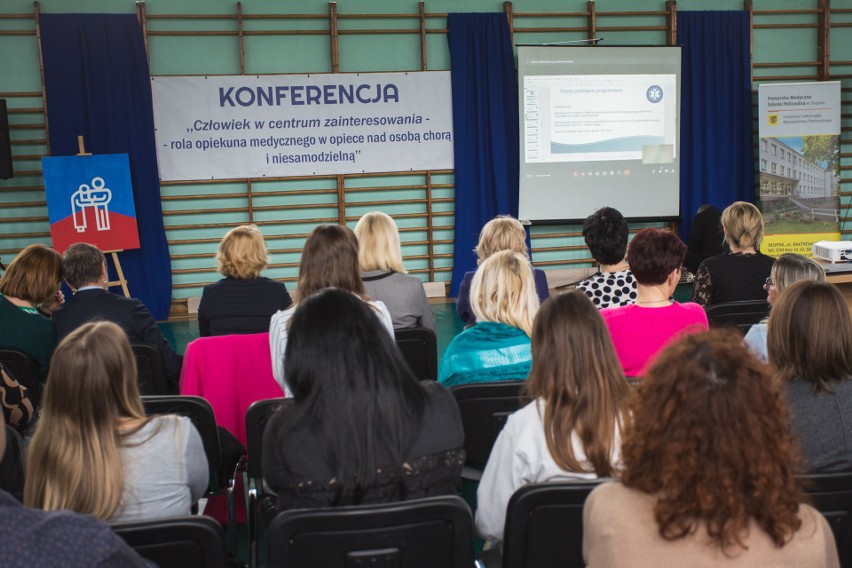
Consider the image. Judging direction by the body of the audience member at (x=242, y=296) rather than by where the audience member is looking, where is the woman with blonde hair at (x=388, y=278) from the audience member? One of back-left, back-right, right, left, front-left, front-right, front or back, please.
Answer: right

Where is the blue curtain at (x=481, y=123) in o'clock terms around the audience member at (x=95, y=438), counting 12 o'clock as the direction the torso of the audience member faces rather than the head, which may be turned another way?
The blue curtain is roughly at 1 o'clock from the audience member.

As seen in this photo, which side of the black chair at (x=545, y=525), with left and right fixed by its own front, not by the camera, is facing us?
back

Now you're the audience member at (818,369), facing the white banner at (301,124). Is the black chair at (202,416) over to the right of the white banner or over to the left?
left

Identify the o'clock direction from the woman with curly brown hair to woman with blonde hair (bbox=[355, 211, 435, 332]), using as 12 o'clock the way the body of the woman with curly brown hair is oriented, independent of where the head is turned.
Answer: The woman with blonde hair is roughly at 11 o'clock from the woman with curly brown hair.

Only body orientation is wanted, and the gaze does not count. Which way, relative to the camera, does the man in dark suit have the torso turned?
away from the camera

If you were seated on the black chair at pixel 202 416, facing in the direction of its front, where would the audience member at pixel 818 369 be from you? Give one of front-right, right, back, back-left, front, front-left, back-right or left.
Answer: back-right

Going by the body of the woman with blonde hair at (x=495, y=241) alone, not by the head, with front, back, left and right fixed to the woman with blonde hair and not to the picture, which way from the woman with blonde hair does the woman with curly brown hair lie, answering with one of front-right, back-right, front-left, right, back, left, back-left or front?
back

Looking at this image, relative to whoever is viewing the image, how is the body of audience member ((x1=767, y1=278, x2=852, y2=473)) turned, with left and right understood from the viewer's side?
facing away from the viewer

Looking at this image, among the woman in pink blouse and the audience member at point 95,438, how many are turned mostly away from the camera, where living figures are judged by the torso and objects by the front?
2

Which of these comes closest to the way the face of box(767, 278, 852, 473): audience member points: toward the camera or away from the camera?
away from the camera

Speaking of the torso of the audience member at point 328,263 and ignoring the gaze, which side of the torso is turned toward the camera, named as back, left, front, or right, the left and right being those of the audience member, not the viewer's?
back

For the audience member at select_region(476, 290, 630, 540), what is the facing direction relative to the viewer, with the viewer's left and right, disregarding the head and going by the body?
facing away from the viewer

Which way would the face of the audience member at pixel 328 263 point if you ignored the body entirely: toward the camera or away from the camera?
away from the camera

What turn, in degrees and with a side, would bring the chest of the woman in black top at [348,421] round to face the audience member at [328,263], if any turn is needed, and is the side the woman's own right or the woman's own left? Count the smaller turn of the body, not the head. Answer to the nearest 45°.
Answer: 0° — they already face them

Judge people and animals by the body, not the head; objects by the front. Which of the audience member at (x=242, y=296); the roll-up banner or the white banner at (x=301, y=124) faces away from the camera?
the audience member

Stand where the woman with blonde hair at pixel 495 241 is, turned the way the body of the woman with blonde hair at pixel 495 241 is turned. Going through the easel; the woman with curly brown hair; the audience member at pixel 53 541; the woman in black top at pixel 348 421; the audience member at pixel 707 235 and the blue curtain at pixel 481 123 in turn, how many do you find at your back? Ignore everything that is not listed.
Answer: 3

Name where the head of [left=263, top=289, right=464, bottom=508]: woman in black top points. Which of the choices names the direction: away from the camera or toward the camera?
away from the camera

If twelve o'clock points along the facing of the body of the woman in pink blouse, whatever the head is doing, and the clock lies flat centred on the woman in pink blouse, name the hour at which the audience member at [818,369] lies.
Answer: The audience member is roughly at 5 o'clock from the woman in pink blouse.

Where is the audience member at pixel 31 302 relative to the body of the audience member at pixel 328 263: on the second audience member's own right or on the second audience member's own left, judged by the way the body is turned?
on the second audience member's own left

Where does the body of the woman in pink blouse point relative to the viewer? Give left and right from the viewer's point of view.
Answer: facing away from the viewer
